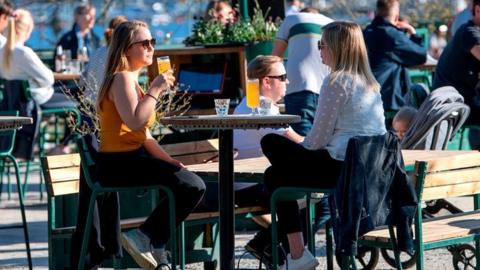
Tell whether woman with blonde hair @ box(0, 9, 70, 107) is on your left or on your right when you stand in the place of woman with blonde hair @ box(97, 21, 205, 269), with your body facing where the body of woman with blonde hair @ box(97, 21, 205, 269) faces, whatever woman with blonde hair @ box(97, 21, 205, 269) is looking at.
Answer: on your left

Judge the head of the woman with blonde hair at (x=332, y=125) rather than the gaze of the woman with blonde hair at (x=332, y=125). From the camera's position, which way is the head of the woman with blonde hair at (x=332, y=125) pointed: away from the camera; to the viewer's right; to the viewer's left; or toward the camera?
to the viewer's left

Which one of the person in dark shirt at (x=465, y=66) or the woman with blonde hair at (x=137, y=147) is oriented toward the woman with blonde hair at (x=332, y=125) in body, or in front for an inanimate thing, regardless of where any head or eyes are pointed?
the woman with blonde hair at (x=137, y=147)

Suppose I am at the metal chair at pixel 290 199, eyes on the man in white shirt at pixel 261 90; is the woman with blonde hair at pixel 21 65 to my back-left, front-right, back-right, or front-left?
front-left

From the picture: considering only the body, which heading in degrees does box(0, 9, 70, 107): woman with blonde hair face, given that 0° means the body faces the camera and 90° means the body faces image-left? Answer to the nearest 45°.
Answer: approximately 225°

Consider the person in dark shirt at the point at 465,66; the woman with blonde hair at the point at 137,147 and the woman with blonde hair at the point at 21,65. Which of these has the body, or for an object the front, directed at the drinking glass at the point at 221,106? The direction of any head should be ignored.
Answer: the woman with blonde hair at the point at 137,147

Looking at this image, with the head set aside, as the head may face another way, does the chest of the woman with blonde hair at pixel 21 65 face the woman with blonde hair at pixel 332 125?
no

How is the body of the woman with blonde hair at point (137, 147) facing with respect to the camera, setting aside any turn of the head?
to the viewer's right

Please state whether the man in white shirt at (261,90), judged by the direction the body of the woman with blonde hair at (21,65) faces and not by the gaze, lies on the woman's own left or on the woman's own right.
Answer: on the woman's own right
